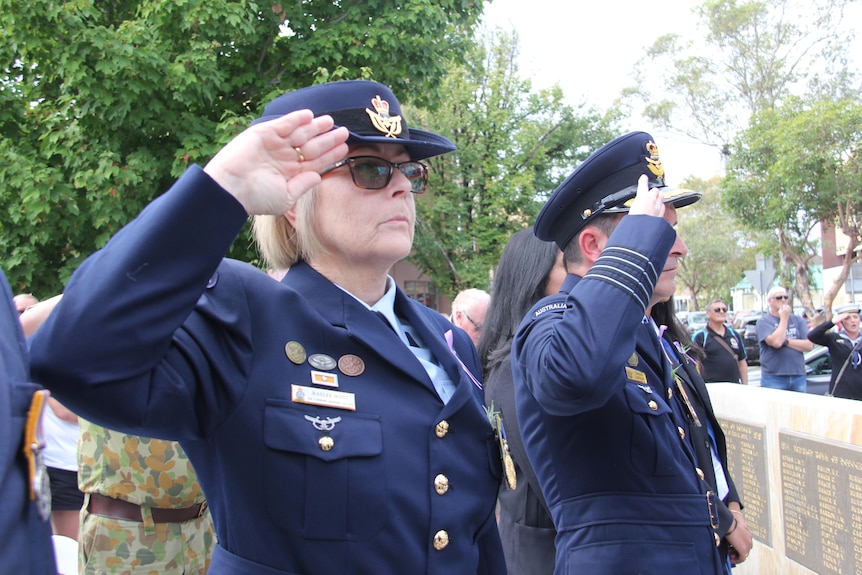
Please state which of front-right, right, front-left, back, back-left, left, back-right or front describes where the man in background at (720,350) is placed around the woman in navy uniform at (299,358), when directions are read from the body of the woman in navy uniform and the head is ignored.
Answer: left

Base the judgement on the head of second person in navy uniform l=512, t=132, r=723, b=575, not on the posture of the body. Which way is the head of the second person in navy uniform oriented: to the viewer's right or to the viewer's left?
to the viewer's right

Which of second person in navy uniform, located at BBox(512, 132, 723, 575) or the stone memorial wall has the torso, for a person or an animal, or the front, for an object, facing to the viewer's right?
the second person in navy uniform

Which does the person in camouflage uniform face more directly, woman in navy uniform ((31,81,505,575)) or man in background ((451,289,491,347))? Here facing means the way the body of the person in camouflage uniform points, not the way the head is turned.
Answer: the woman in navy uniform

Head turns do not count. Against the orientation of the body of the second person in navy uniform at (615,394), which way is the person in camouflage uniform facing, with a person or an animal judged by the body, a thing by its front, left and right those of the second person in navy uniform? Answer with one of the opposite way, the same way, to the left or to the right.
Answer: the same way

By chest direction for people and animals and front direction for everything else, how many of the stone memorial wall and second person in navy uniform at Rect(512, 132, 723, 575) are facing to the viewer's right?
1

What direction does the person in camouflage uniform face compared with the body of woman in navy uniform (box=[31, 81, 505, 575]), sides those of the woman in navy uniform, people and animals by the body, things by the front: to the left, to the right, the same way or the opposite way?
the same way

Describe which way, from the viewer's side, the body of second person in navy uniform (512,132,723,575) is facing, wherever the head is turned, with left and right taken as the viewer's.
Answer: facing to the right of the viewer

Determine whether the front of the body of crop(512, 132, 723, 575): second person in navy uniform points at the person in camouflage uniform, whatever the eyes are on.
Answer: no

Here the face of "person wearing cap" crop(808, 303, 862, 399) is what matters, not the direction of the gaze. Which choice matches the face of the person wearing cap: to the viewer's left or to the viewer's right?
to the viewer's left

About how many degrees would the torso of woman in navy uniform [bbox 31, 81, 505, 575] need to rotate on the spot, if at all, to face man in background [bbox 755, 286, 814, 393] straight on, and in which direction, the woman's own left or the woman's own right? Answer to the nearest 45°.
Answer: approximately 90° to the woman's own left

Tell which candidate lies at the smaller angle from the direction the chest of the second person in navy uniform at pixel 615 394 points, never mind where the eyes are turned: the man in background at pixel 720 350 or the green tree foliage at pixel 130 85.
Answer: the man in background

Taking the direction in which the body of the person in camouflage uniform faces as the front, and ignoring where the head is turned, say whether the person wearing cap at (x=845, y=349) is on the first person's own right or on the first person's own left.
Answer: on the first person's own left

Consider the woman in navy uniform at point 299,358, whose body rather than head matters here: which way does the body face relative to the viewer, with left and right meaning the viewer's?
facing the viewer and to the right of the viewer

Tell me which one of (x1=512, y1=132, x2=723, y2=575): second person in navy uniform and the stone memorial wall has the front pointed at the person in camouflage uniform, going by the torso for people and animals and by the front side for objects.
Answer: the stone memorial wall

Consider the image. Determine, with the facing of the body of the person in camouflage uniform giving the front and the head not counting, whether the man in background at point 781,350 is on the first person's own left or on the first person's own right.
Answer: on the first person's own left

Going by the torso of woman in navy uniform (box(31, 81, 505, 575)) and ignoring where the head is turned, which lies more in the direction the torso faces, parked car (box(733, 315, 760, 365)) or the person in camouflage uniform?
the parked car
